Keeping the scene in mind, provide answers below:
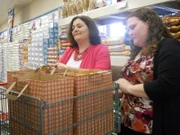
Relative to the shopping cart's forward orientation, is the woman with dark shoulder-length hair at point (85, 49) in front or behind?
behind

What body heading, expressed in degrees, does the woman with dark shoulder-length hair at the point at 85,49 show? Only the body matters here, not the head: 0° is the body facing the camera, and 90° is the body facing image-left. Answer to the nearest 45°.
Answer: approximately 45°

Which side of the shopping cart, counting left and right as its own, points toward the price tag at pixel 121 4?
back

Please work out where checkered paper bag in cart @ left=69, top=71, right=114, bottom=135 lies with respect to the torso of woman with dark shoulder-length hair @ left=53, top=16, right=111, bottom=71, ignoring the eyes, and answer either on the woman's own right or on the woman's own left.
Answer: on the woman's own left

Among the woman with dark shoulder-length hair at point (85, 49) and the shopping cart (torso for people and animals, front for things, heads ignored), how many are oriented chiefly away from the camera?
0

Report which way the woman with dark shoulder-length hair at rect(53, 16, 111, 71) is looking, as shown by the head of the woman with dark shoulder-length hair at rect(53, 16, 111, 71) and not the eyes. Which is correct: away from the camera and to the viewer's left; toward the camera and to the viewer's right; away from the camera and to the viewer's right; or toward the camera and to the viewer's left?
toward the camera and to the viewer's left

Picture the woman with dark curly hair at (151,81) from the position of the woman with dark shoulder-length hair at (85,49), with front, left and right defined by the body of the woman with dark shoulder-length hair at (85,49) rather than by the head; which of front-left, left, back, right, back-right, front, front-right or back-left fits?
left
